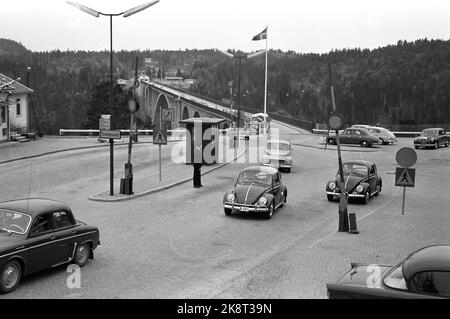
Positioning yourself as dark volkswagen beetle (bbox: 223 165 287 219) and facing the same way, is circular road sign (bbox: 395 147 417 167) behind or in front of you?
behind

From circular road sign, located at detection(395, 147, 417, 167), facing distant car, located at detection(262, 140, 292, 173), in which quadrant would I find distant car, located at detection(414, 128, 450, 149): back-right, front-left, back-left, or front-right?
front-right

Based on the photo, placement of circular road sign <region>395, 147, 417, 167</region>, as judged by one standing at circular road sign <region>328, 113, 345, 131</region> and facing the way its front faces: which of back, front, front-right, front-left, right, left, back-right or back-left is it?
back-left

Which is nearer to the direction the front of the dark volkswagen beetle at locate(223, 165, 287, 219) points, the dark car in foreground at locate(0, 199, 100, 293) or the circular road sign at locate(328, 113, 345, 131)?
the dark car in foreground

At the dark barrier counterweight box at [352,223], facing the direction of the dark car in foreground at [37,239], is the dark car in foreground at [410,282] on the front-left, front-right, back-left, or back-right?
front-left

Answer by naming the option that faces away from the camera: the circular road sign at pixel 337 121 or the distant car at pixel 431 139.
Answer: the circular road sign

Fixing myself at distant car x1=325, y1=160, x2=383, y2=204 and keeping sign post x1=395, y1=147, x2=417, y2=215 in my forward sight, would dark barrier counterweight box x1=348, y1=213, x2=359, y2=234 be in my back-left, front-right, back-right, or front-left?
front-right

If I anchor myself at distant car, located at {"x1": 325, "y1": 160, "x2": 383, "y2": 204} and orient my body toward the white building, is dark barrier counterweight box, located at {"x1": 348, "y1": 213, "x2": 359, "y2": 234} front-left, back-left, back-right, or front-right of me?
back-left

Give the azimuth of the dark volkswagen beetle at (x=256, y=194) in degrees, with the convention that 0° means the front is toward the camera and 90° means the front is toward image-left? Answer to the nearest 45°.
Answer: approximately 45°

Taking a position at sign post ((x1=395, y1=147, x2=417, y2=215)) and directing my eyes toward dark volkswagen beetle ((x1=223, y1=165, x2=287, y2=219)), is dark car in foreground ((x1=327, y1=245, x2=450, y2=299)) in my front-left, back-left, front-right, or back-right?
front-left
